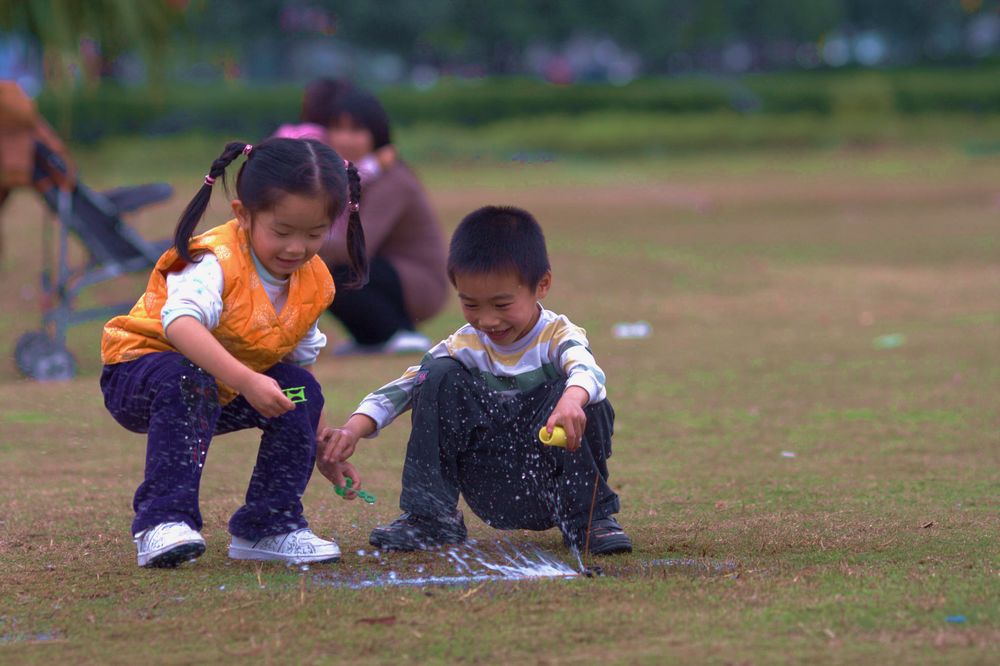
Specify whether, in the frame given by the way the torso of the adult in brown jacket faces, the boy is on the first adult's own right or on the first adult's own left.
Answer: on the first adult's own left

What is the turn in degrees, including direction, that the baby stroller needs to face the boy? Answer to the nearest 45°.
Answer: approximately 90° to its right

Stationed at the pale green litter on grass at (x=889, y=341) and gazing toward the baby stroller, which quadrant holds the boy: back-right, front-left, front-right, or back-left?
front-left

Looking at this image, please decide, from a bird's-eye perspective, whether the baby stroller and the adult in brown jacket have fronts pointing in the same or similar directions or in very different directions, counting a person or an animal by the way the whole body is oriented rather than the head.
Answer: very different directions

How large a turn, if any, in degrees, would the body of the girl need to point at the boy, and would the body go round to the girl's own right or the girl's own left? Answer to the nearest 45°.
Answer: approximately 45° to the girl's own left

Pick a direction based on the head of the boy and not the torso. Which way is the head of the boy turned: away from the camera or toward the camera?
toward the camera

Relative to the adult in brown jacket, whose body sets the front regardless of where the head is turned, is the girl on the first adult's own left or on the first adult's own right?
on the first adult's own left

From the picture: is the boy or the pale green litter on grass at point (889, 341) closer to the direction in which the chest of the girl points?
the boy

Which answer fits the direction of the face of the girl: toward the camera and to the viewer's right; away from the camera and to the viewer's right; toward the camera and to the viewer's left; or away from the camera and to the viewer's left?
toward the camera and to the viewer's right

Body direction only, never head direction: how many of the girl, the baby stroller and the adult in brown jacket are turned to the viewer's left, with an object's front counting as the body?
1

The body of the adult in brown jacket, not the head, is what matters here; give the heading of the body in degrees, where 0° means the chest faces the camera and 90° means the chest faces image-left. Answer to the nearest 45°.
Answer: approximately 90°

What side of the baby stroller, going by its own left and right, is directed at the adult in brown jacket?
front

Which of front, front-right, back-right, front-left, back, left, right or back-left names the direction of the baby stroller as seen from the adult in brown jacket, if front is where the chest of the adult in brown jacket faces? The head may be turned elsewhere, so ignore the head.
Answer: front

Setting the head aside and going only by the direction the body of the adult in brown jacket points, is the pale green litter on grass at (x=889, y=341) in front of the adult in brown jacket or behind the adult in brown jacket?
behind

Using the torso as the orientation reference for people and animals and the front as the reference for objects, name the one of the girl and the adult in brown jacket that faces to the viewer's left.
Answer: the adult in brown jacket

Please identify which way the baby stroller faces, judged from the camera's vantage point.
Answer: facing to the right of the viewer
